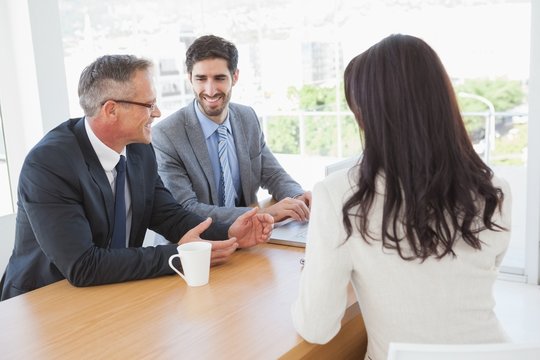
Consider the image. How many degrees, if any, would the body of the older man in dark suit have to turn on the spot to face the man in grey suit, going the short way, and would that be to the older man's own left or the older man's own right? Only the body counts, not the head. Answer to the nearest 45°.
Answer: approximately 90° to the older man's own left

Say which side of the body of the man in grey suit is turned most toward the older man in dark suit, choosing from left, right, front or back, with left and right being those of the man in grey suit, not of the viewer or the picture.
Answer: right

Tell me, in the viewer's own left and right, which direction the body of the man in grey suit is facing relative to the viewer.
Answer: facing the viewer and to the right of the viewer

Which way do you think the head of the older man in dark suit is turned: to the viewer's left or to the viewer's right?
to the viewer's right

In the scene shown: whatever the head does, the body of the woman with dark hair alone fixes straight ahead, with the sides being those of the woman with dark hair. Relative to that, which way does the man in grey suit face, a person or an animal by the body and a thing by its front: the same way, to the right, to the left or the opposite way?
the opposite way

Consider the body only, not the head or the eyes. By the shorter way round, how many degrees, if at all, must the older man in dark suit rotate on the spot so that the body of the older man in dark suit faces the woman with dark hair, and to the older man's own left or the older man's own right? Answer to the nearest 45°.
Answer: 0° — they already face them

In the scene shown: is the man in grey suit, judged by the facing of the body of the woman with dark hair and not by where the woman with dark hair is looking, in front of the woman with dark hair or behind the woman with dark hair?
in front

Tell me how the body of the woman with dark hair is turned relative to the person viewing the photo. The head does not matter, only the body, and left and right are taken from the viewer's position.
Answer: facing away from the viewer and to the left of the viewer

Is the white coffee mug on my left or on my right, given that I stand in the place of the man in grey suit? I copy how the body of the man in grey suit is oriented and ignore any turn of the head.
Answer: on my right

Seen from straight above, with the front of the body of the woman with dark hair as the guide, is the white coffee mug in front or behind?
in front
